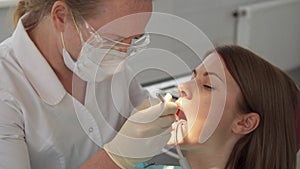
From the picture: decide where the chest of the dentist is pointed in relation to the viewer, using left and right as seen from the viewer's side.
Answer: facing the viewer and to the right of the viewer

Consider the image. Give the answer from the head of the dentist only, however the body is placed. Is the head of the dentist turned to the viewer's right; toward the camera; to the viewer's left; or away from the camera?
to the viewer's right

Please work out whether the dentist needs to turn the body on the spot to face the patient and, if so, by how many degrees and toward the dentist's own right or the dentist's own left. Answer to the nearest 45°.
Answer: approximately 45° to the dentist's own left

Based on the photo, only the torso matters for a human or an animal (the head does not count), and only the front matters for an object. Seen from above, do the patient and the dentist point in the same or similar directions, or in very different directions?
very different directions

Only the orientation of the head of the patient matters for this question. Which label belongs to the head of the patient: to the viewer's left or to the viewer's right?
to the viewer's left
